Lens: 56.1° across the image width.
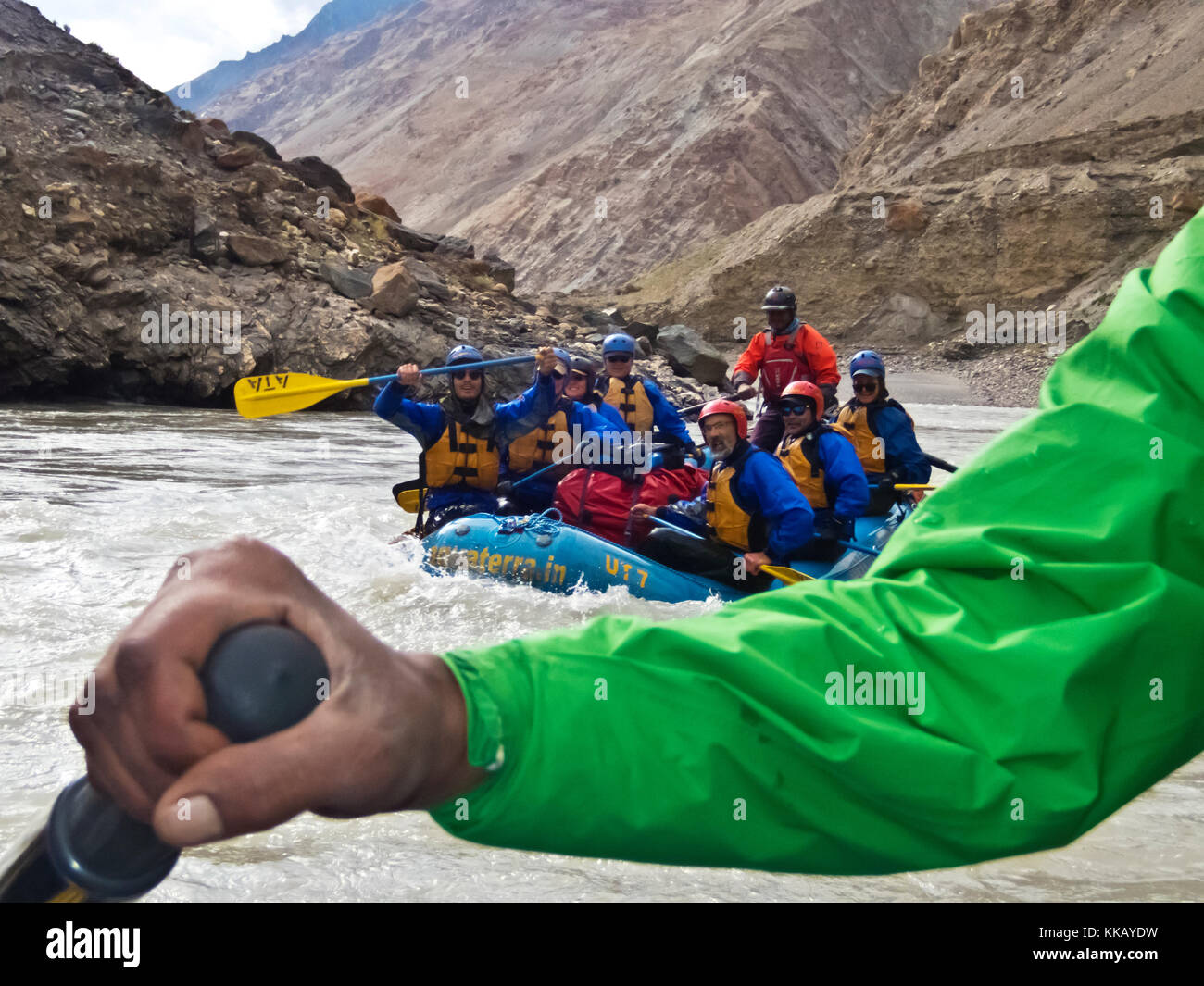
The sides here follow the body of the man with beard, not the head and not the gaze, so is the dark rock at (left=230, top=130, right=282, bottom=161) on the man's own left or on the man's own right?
on the man's own right

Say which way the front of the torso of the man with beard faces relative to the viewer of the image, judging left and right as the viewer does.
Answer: facing the viewer and to the left of the viewer

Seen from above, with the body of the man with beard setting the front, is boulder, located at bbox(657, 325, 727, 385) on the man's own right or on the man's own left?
on the man's own right

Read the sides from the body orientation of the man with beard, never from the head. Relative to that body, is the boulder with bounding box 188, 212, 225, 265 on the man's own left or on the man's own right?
on the man's own right

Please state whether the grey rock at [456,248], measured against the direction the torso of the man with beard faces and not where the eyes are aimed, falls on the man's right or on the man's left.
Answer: on the man's right

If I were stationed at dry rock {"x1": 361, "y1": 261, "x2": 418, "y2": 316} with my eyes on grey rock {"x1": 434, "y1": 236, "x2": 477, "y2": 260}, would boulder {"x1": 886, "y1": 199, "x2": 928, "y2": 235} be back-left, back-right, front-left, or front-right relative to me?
front-right

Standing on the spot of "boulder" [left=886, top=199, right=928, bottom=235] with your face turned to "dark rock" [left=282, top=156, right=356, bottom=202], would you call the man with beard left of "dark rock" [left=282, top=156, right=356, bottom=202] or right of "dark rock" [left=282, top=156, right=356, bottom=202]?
left

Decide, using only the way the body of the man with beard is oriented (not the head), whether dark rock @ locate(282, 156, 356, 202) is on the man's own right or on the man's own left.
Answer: on the man's own right

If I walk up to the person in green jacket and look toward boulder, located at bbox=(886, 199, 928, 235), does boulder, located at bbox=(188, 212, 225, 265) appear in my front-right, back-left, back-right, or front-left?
front-left

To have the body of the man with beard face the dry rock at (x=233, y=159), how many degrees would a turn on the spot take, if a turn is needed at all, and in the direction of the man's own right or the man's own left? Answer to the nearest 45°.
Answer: approximately 90° to the man's own right

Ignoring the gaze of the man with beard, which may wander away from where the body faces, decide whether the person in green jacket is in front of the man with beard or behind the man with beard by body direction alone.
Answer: in front
